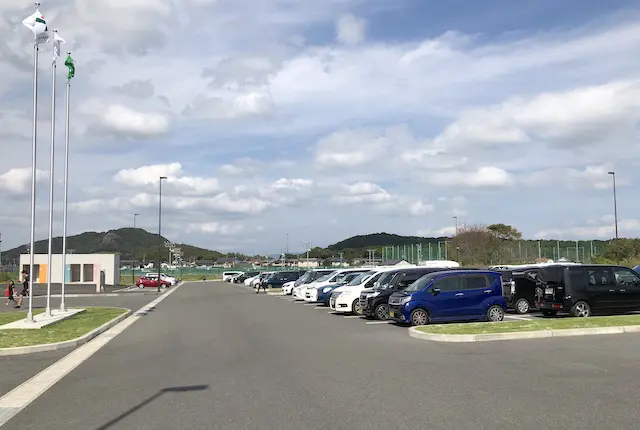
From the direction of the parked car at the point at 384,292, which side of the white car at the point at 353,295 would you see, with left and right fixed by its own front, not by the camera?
left

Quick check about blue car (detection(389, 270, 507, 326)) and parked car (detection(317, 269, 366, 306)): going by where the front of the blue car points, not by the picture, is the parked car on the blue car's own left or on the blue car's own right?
on the blue car's own right

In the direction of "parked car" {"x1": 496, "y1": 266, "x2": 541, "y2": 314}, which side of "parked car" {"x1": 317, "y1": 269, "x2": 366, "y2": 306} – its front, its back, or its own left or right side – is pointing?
left

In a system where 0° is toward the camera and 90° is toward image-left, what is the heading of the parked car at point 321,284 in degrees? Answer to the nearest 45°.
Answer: approximately 45°

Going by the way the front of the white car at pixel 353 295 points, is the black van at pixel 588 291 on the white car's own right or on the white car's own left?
on the white car's own left

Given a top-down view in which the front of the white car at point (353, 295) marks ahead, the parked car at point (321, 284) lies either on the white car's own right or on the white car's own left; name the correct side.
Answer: on the white car's own right

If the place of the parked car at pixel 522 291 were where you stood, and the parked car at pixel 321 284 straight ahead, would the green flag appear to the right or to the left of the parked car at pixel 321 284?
left

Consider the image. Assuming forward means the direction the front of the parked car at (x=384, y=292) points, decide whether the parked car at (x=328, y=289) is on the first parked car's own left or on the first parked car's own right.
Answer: on the first parked car's own right

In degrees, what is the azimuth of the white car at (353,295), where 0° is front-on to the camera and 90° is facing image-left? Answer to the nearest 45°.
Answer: approximately 45°
